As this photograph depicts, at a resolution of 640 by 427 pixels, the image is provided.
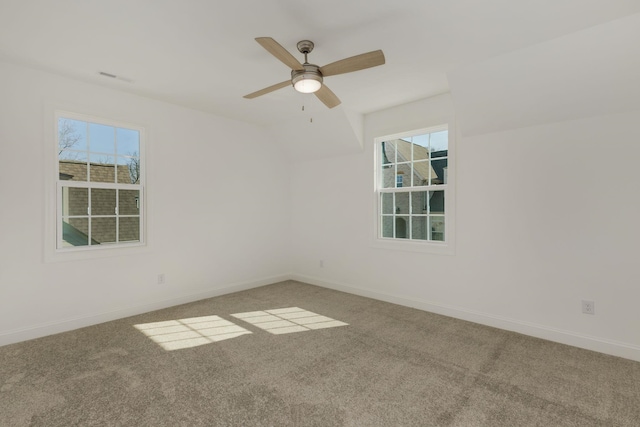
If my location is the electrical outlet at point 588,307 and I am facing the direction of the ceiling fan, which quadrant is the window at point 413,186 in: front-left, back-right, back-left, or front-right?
front-right

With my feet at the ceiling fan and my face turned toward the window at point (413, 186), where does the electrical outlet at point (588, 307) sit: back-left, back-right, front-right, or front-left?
front-right

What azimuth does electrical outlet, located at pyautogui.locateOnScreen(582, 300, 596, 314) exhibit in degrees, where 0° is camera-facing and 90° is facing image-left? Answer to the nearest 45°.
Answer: approximately 0°

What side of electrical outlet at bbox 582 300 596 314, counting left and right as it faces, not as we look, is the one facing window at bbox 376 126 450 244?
right

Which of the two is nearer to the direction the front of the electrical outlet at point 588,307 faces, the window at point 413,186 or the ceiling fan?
the ceiling fan

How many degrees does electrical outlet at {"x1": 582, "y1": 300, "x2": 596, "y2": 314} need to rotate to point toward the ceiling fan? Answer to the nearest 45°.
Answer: approximately 45° to its right
